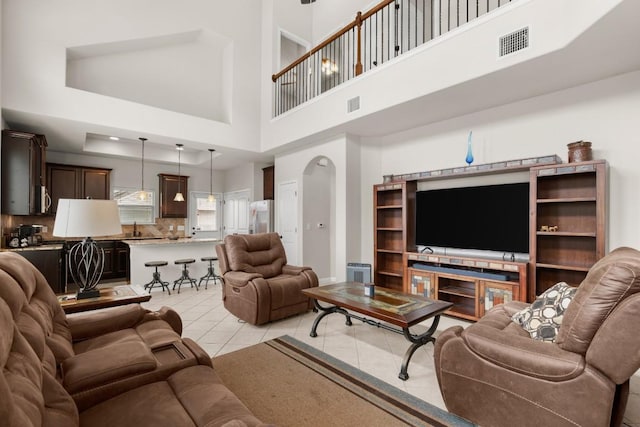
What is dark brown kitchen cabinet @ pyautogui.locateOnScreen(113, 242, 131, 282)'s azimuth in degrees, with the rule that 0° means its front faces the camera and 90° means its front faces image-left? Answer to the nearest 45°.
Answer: approximately 0°

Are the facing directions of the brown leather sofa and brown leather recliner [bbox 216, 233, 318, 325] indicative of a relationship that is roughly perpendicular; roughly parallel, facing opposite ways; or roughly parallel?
roughly perpendicular

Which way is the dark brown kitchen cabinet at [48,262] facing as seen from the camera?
to the viewer's right

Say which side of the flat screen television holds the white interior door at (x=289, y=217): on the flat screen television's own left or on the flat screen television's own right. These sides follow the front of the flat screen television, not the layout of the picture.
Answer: on the flat screen television's own right

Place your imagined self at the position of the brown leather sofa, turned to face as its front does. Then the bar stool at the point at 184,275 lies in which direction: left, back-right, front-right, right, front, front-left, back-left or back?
left

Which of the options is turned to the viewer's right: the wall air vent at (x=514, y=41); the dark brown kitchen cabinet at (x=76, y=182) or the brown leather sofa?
the brown leather sofa

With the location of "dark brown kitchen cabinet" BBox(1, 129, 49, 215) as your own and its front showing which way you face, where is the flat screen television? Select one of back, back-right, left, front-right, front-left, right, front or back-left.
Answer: front-right

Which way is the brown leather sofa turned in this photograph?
to the viewer's right

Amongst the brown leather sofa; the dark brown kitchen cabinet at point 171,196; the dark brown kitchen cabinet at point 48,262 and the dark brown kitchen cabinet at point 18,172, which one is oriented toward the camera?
the dark brown kitchen cabinet at point 171,196

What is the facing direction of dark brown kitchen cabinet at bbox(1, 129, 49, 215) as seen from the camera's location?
facing to the right of the viewer

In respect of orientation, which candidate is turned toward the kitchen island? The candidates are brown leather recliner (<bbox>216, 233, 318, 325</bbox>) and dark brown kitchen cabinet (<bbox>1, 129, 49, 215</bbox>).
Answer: the dark brown kitchen cabinet

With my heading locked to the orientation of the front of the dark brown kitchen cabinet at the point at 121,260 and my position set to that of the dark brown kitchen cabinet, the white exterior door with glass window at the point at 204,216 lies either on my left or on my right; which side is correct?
on my left

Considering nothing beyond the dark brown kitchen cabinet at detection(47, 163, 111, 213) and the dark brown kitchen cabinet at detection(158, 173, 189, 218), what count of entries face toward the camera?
2
